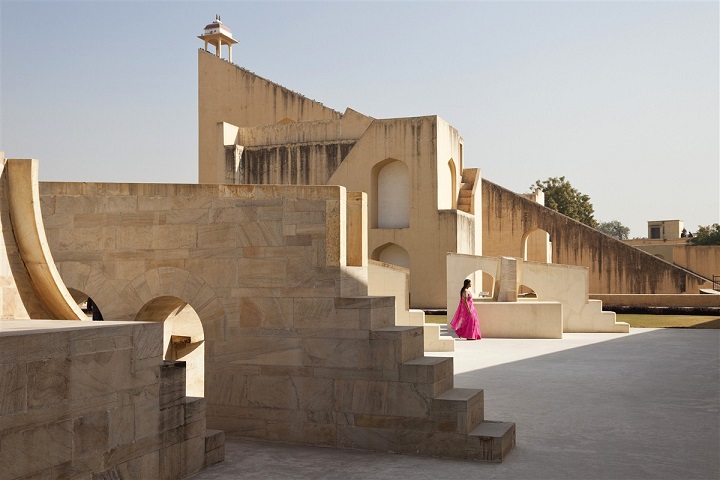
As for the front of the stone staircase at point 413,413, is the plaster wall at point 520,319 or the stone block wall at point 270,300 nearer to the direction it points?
the plaster wall

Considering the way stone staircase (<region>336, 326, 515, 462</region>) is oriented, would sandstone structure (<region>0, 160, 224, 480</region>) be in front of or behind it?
behind

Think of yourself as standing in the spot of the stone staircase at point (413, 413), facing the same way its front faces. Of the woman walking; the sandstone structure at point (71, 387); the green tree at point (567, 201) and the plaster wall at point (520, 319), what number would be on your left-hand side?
3

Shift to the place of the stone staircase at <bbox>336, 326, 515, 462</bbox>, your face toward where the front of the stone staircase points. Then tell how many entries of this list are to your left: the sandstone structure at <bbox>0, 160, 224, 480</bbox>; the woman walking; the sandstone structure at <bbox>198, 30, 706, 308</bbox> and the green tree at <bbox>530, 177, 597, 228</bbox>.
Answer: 3

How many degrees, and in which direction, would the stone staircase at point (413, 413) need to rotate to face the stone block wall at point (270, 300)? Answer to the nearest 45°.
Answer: approximately 180°

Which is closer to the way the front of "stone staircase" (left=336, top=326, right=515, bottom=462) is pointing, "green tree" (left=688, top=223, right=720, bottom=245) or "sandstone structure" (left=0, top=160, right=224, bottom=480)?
the green tree

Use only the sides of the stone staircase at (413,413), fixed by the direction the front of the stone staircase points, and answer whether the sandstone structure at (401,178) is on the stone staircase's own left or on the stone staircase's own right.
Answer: on the stone staircase's own left

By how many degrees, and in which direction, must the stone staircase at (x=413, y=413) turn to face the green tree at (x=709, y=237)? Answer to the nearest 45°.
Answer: approximately 45° to its left

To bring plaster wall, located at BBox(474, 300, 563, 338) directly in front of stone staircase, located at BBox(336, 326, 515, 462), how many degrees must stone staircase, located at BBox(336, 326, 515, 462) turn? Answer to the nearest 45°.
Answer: approximately 90° to its left

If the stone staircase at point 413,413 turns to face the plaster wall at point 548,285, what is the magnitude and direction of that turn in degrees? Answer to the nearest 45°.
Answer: approximately 90° to its left

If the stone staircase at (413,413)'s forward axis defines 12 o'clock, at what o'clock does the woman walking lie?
The woman walking is roughly at 9 o'clock from the stone staircase.

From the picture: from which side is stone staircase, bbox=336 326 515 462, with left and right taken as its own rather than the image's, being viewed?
right

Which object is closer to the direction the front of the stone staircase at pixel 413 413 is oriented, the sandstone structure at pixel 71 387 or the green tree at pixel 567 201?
the green tree
